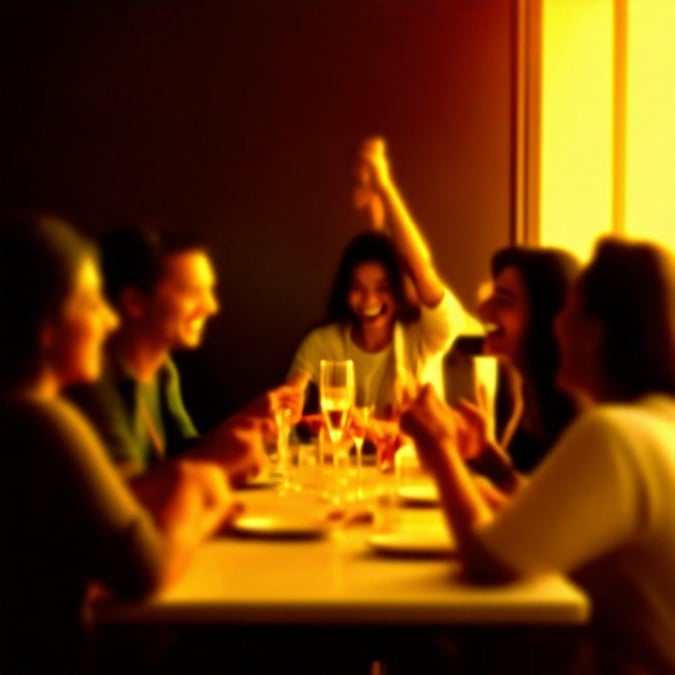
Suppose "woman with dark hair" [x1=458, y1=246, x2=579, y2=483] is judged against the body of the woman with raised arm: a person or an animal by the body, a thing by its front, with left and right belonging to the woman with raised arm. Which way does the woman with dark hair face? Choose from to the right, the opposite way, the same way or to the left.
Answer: to the right

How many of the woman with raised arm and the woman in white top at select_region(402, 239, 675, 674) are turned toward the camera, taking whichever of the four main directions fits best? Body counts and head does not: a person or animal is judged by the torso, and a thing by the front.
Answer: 1

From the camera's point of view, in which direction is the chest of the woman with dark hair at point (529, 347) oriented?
to the viewer's left

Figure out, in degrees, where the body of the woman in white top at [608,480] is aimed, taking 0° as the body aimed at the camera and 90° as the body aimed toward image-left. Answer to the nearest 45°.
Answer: approximately 135°

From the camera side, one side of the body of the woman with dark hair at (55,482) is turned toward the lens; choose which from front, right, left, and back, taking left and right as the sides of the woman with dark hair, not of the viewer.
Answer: right

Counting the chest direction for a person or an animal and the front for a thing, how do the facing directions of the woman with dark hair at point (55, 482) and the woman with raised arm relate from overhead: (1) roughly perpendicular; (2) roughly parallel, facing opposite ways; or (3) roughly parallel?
roughly perpendicular

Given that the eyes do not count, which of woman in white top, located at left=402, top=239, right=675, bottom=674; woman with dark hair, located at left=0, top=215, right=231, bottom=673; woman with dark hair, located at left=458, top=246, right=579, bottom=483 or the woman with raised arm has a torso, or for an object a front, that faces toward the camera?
the woman with raised arm
